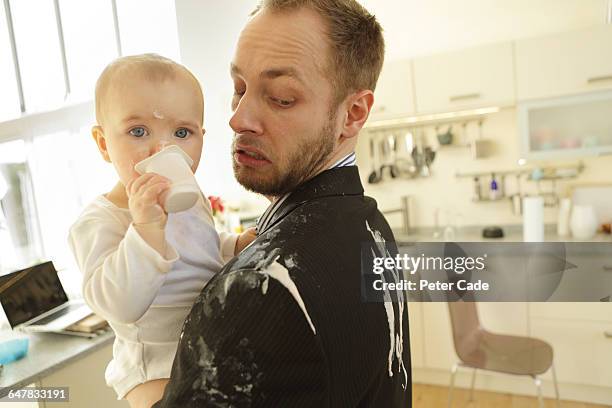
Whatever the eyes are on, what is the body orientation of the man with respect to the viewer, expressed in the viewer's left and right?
facing away from the viewer and to the left of the viewer

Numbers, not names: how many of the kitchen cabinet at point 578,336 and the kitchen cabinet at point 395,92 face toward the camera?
2

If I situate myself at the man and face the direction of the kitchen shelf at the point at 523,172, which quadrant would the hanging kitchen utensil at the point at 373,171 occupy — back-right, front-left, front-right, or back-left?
front-left

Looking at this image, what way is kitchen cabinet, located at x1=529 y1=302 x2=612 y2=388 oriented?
toward the camera

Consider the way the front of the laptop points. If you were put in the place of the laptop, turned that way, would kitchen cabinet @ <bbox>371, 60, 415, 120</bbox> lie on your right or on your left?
on your left

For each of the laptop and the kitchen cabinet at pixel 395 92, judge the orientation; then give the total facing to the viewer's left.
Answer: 0

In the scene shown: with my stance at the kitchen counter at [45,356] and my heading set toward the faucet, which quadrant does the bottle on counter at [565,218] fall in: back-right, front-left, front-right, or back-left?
front-right

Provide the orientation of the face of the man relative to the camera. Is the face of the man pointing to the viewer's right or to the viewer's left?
to the viewer's left

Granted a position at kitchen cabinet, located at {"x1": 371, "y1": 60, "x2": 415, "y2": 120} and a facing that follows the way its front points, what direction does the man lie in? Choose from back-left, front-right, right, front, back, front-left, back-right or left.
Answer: front
